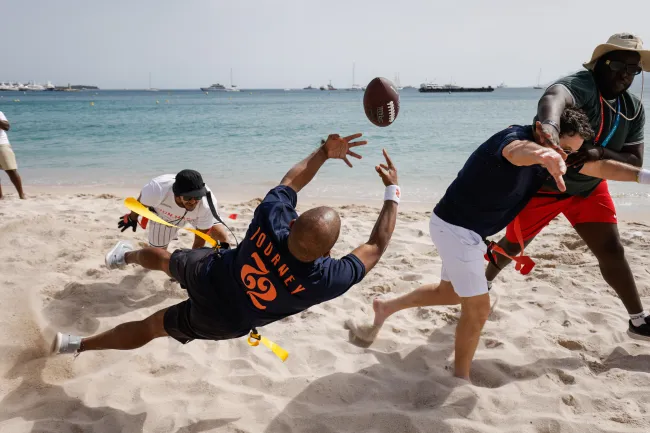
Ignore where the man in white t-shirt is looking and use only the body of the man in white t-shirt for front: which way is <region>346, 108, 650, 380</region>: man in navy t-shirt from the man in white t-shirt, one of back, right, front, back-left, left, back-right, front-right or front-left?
front

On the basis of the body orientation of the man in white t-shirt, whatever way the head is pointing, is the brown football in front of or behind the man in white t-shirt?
in front

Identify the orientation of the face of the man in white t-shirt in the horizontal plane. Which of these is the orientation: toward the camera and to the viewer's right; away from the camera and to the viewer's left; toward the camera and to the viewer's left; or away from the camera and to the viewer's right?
toward the camera and to the viewer's right

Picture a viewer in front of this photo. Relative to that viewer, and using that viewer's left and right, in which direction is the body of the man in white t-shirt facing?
facing the viewer and to the right of the viewer
